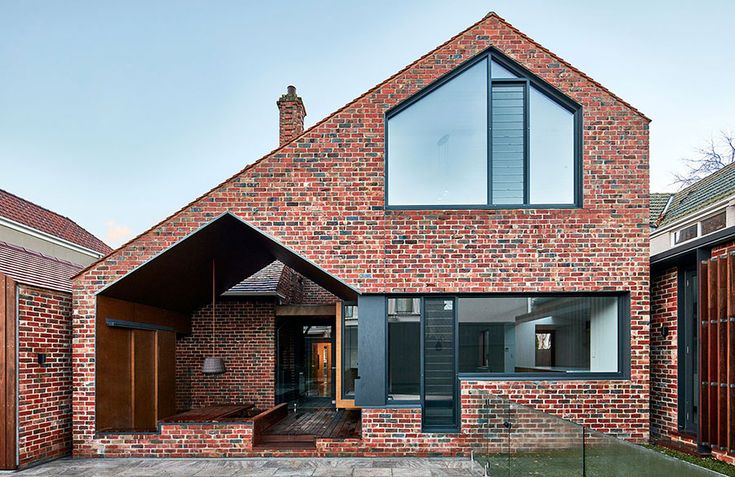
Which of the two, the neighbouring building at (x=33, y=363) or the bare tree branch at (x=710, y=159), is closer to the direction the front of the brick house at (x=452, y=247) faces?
the neighbouring building

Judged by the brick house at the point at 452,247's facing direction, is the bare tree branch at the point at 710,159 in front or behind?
behind

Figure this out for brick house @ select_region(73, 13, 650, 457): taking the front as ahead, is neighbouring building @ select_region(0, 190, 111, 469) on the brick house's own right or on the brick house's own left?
on the brick house's own right

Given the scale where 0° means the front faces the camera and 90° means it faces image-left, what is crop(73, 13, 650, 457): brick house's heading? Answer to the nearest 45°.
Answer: approximately 0°
